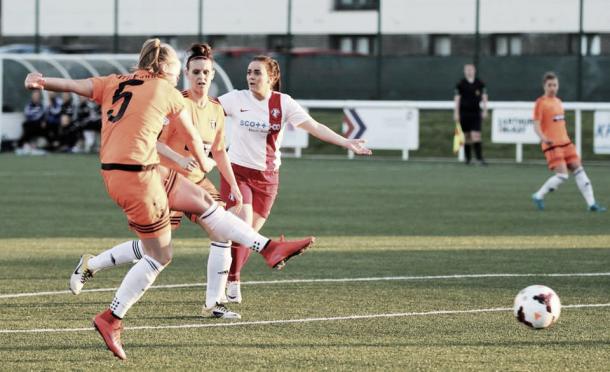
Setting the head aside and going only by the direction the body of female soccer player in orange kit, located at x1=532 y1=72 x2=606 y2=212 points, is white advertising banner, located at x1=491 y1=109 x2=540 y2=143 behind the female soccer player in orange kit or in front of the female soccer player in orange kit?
behind

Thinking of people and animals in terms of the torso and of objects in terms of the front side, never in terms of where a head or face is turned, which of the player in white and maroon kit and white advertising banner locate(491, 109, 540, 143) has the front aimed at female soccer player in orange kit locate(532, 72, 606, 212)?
the white advertising banner

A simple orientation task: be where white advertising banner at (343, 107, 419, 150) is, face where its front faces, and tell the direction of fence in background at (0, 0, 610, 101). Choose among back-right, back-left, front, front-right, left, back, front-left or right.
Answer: back

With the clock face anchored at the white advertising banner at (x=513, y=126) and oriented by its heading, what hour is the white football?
The white football is roughly at 12 o'clock from the white advertising banner.

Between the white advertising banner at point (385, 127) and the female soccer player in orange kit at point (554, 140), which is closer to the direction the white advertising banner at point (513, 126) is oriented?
the female soccer player in orange kit

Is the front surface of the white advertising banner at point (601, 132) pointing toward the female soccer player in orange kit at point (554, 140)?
yes

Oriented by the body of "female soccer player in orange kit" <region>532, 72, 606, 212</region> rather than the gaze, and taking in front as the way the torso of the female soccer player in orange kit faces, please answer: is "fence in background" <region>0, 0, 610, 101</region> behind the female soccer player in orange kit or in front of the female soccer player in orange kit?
behind
